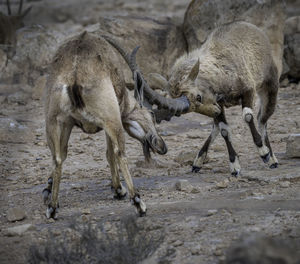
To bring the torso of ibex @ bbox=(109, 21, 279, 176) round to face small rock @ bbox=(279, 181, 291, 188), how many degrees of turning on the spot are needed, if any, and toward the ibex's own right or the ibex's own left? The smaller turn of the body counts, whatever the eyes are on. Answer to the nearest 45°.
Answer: approximately 90° to the ibex's own left

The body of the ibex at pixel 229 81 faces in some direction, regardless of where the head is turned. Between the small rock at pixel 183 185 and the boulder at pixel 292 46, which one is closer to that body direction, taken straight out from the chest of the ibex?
the small rock

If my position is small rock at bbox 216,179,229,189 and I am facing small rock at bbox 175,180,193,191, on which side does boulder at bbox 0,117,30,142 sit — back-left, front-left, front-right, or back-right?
front-right

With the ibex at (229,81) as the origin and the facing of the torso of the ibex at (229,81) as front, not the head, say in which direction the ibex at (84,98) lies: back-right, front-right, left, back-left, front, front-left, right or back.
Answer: front

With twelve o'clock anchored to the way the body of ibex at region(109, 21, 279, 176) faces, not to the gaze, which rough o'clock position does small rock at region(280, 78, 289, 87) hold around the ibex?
The small rock is roughly at 5 o'clock from the ibex.

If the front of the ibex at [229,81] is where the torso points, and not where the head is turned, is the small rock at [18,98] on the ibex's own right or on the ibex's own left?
on the ibex's own right

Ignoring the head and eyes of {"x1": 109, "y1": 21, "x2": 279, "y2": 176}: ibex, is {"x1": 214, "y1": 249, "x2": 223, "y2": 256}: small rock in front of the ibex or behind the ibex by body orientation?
in front

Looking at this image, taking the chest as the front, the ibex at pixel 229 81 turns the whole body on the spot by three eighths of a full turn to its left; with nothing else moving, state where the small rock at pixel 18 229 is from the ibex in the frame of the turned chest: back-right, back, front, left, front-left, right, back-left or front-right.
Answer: back-right

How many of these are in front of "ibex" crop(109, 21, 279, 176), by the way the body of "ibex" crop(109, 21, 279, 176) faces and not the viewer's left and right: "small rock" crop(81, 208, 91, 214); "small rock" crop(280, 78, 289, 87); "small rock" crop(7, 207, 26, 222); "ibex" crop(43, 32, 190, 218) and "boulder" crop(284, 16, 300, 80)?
3

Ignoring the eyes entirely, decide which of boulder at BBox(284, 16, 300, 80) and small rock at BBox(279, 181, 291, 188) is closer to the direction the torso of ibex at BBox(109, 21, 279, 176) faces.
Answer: the small rock

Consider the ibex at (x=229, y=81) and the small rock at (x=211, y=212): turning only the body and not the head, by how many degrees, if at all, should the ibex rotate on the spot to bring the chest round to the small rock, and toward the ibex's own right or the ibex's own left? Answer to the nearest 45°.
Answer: approximately 45° to the ibex's own left

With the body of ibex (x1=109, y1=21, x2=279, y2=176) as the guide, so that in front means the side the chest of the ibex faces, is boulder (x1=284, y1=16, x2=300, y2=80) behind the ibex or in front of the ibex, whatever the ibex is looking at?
behind

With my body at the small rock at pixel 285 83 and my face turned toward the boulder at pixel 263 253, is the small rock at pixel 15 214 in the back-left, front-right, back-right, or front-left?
front-right

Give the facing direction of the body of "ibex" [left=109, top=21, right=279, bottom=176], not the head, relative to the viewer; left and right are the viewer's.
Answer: facing the viewer and to the left of the viewer
